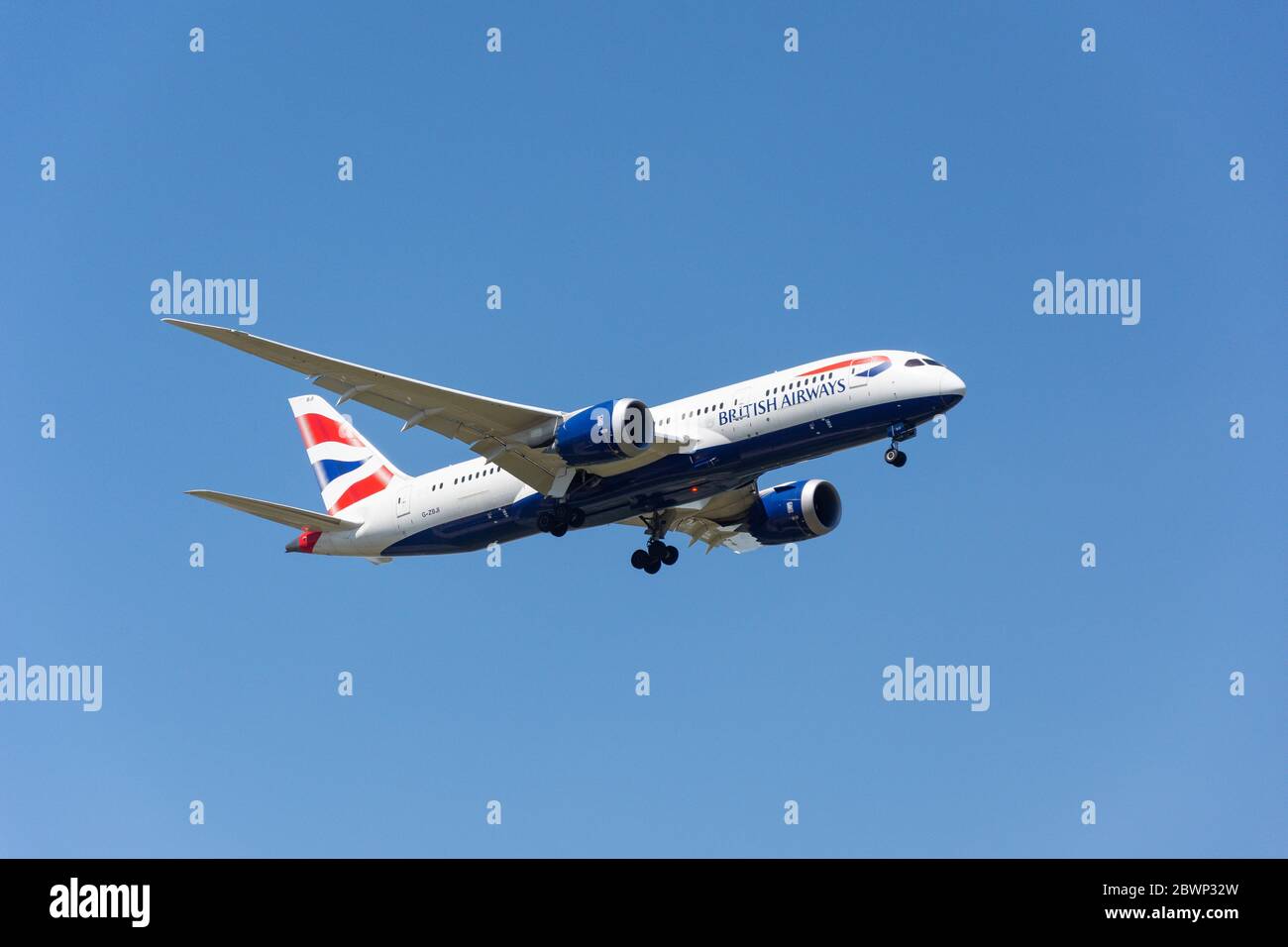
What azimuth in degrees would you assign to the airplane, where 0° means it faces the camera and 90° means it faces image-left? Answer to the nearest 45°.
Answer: approximately 315°
